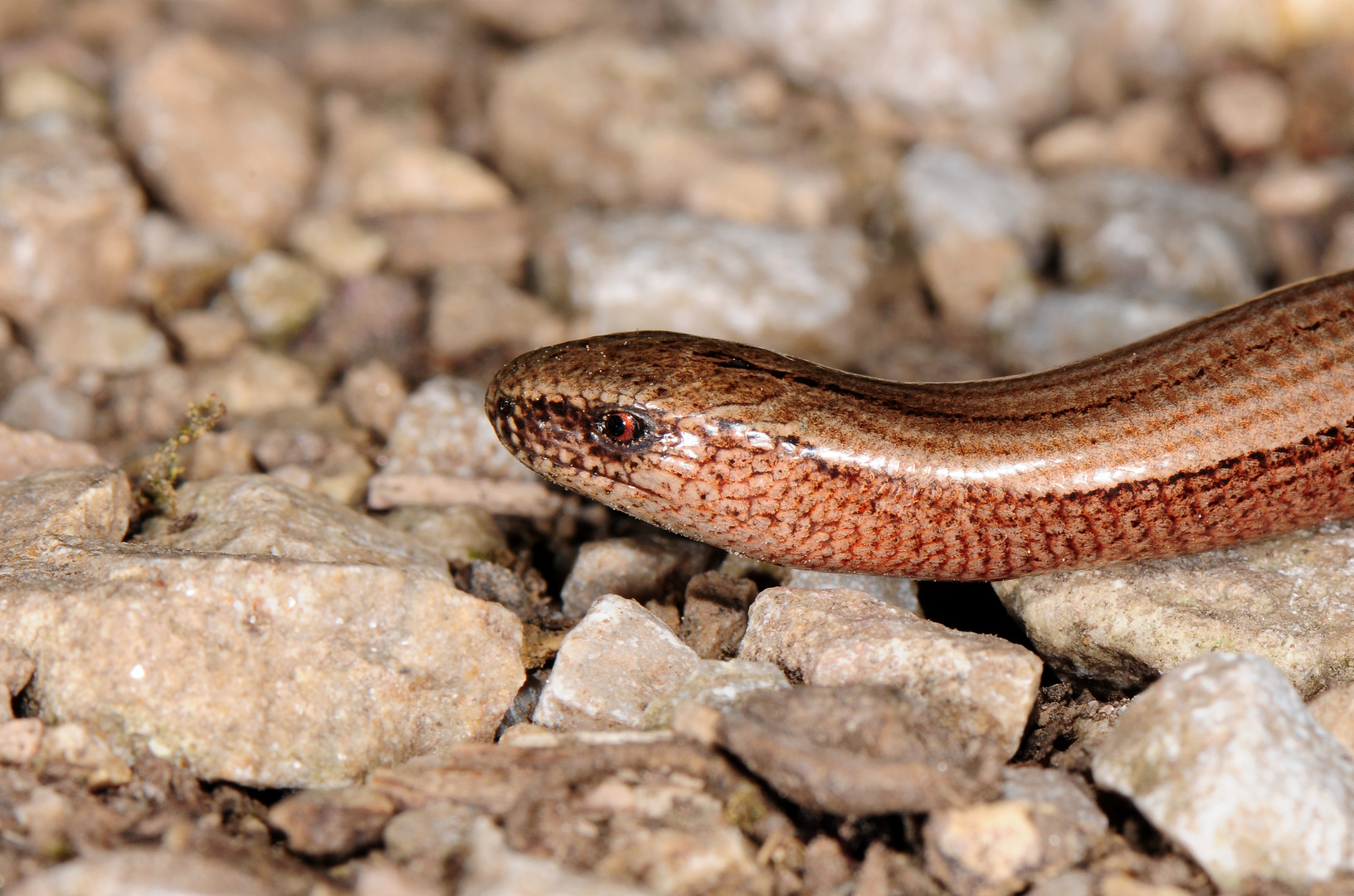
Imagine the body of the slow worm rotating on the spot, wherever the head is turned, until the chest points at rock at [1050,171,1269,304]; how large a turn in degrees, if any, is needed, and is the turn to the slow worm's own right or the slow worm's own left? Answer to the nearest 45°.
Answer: approximately 90° to the slow worm's own right

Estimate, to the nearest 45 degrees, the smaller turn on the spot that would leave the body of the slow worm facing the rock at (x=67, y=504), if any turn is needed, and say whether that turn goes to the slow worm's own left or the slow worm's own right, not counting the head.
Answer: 0° — it already faces it

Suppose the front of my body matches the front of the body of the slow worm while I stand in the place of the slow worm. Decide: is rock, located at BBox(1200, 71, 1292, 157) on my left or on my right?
on my right

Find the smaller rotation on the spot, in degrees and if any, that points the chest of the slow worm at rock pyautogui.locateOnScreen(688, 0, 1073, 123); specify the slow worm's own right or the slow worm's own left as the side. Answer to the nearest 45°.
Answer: approximately 90° to the slow worm's own right

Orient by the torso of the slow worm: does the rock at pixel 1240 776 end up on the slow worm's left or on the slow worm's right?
on the slow worm's left

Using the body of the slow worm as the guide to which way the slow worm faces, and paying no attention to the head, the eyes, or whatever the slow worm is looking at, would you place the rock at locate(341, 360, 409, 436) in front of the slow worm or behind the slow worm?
in front

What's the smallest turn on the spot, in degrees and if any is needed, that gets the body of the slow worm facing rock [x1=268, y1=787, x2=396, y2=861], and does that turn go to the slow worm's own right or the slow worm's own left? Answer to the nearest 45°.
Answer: approximately 45° to the slow worm's own left

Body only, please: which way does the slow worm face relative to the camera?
to the viewer's left

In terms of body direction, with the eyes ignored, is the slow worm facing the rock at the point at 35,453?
yes

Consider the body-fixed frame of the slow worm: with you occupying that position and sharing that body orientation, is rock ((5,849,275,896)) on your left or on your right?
on your left
